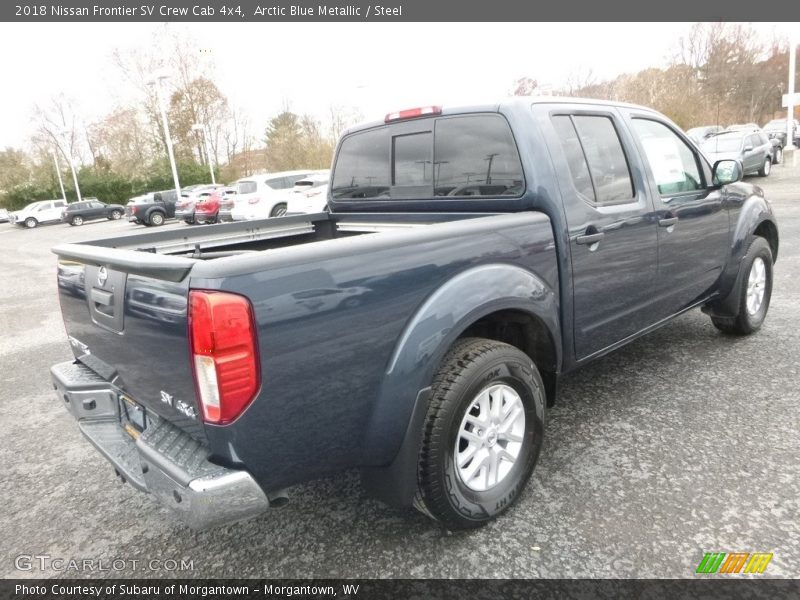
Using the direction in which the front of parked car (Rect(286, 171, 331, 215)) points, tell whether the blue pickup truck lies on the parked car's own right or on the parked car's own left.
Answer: on the parked car's own right

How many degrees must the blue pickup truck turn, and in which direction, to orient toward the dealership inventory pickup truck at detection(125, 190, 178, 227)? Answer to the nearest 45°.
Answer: approximately 90° to its left

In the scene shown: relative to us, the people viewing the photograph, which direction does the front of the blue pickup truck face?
facing away from the viewer and to the right of the viewer

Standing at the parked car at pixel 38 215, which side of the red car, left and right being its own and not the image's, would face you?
left

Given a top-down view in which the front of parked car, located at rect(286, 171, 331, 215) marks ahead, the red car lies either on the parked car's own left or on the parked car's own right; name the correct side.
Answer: on the parked car's own left

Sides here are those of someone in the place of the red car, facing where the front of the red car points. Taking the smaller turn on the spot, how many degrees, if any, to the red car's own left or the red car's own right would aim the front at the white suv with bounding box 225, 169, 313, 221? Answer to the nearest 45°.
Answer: approximately 90° to the red car's own right

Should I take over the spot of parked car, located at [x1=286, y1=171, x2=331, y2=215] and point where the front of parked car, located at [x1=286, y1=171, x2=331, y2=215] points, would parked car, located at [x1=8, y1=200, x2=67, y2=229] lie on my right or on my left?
on my left

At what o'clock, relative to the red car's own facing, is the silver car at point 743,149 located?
The silver car is roughly at 3 o'clock from the red car.
